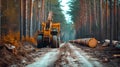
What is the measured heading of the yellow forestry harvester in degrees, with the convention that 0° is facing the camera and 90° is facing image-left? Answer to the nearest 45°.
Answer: approximately 0°
